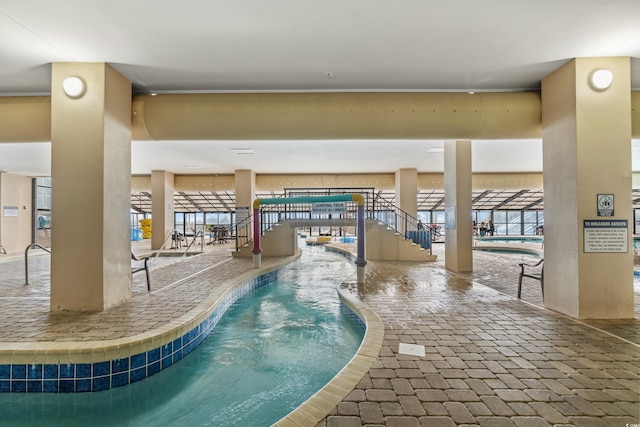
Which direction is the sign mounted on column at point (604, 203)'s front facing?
toward the camera

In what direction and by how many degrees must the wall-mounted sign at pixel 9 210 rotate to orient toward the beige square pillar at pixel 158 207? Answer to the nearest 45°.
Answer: approximately 45° to its left

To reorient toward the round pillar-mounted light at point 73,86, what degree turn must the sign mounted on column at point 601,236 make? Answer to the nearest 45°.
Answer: approximately 45° to its right

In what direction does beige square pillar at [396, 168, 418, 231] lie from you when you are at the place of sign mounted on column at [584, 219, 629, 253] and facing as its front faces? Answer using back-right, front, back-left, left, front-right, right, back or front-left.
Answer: back-right

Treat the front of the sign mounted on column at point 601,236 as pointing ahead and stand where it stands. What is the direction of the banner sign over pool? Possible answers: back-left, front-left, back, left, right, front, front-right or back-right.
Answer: right

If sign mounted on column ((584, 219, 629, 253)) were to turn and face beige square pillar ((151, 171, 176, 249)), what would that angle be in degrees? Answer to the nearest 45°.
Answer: approximately 90° to its right

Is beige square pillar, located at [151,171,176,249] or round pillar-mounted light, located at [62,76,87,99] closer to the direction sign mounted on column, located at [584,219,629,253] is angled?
the round pillar-mounted light

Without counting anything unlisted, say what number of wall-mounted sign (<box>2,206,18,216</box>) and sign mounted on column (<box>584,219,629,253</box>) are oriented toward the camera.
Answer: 2

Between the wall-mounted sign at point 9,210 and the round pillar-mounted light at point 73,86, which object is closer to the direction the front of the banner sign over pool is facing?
the round pillar-mounted light

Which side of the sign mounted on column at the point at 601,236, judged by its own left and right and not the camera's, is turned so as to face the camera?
front

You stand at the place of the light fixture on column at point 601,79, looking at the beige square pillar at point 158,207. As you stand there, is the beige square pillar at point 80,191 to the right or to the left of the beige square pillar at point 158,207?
left

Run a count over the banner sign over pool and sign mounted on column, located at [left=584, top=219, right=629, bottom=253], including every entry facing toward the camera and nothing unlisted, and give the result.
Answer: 2

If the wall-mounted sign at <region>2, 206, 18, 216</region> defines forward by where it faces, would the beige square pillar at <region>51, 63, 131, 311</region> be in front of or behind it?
in front

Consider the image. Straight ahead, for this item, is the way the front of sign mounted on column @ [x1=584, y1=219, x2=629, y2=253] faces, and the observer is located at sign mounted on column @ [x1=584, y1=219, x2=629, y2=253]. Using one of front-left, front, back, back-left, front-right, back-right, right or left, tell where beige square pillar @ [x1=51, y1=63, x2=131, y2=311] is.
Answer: front-right
